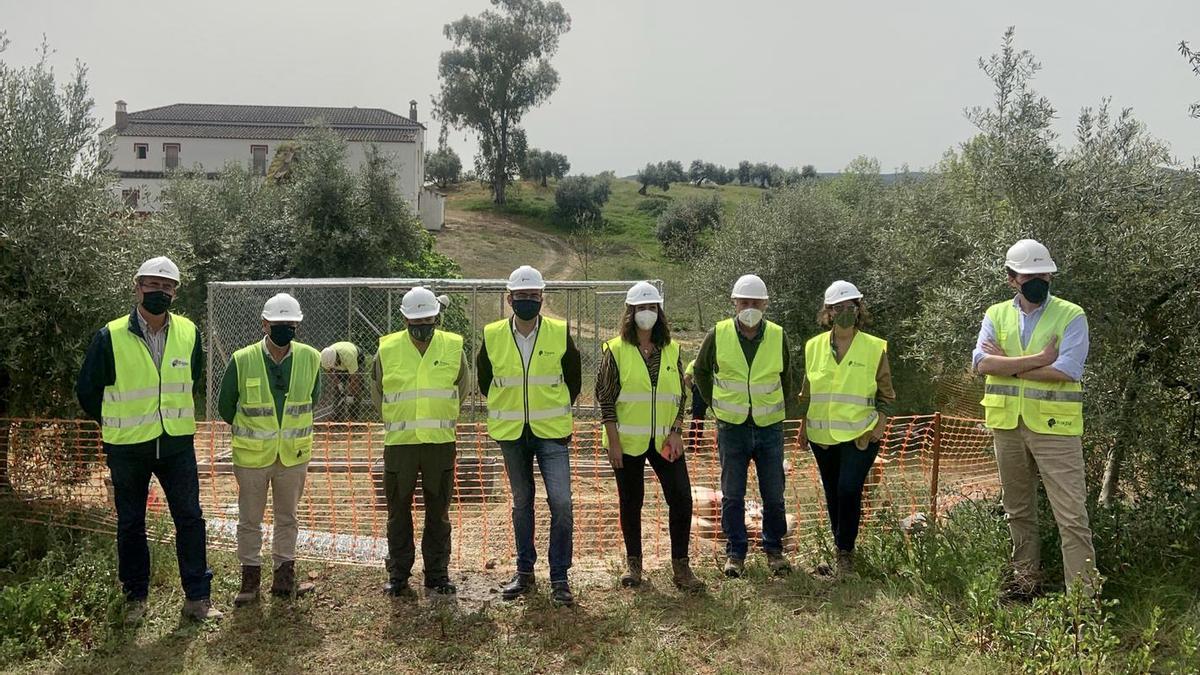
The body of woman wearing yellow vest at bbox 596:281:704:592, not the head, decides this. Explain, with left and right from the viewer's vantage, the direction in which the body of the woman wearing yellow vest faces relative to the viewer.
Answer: facing the viewer

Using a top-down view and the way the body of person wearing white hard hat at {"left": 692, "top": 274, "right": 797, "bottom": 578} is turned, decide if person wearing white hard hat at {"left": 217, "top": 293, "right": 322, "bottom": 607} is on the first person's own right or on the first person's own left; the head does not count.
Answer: on the first person's own right

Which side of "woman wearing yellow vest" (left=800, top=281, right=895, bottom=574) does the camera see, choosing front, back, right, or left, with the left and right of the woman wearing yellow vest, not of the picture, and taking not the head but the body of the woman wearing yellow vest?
front

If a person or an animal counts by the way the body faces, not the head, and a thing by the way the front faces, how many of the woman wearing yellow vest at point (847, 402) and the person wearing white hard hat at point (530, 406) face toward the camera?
2

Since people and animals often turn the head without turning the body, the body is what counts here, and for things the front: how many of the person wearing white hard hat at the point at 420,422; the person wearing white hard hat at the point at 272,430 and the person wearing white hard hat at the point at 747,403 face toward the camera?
3

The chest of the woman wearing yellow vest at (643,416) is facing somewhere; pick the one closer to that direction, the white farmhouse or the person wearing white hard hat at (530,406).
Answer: the person wearing white hard hat

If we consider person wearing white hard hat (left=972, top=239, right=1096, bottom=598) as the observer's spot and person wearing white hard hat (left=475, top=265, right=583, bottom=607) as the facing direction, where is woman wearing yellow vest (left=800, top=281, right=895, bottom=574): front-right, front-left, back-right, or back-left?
front-right

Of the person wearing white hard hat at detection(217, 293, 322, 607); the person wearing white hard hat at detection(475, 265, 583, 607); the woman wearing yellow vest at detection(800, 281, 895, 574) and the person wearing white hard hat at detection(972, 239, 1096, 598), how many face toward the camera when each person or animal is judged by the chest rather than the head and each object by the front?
4

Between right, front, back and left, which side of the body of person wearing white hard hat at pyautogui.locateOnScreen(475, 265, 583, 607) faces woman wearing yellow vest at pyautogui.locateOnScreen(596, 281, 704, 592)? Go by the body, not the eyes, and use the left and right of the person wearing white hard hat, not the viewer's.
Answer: left

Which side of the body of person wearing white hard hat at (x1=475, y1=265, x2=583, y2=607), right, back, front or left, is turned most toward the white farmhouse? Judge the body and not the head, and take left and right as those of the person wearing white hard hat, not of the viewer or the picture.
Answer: back

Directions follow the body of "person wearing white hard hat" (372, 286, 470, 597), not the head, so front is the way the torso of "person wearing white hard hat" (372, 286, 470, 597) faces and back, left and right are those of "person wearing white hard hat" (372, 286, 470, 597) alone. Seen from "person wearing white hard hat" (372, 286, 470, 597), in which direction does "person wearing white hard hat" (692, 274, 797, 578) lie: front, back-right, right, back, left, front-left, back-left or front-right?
left

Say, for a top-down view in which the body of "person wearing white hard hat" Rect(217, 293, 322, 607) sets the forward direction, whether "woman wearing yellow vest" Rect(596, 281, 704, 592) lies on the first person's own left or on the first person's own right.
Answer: on the first person's own left

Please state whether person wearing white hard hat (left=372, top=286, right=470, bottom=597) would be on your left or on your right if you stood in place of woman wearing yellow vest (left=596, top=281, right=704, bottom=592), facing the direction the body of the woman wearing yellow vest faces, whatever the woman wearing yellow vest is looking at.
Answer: on your right

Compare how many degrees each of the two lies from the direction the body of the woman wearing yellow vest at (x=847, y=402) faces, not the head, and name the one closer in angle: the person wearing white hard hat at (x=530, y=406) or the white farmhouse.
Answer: the person wearing white hard hat

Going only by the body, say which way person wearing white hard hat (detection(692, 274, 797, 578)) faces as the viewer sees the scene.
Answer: toward the camera
